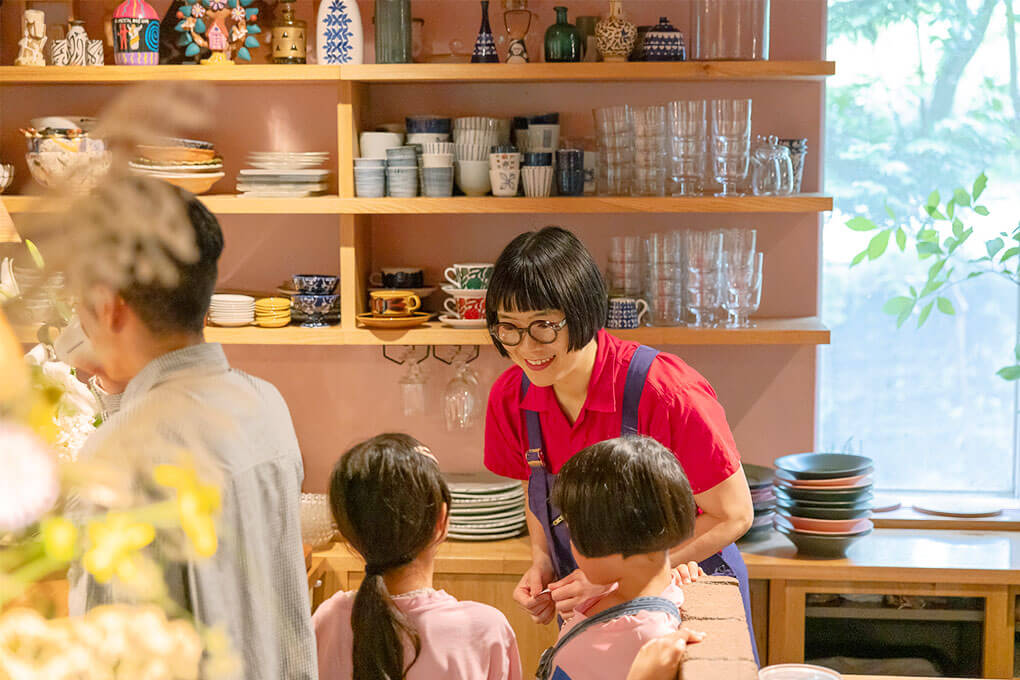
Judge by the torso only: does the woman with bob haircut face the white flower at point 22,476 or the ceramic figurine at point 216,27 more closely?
the white flower

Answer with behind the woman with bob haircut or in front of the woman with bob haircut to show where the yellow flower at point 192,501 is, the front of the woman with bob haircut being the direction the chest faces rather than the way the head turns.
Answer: in front

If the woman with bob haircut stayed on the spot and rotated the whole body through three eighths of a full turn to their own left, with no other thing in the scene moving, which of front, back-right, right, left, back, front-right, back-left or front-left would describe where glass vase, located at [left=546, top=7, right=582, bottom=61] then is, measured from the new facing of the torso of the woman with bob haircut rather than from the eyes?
left

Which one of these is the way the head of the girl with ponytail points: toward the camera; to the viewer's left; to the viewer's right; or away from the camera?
away from the camera

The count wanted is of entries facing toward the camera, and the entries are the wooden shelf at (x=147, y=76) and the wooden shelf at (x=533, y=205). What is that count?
2

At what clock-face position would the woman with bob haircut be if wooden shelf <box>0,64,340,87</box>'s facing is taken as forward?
The woman with bob haircut is roughly at 11 o'clock from the wooden shelf.

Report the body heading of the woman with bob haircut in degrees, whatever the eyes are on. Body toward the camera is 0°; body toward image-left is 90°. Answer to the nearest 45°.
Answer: approximately 45°
